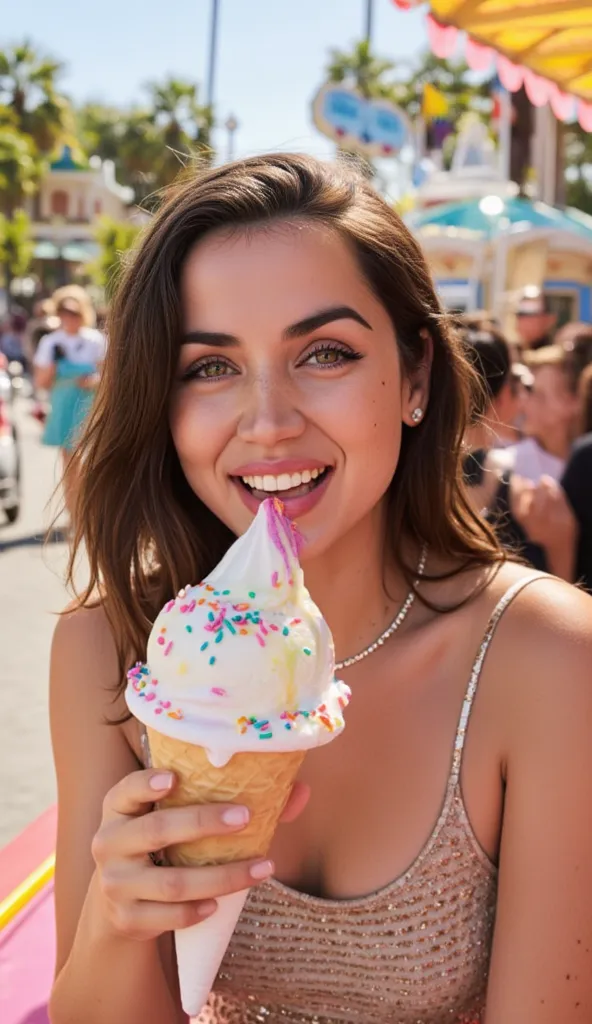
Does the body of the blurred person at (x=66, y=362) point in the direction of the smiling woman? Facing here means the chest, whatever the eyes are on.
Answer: yes

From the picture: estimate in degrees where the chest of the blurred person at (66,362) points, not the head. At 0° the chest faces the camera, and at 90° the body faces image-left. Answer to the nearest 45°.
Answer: approximately 0°

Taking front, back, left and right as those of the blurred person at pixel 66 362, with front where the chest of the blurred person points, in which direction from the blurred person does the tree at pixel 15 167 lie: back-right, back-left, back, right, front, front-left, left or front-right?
back

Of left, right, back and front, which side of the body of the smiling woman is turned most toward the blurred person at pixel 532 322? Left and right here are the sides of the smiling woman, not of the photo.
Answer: back

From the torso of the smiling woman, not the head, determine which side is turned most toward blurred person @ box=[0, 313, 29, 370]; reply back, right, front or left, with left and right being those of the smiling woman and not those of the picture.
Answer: back

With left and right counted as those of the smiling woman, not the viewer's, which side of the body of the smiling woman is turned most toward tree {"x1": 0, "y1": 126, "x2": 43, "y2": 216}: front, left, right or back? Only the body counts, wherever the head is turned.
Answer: back
